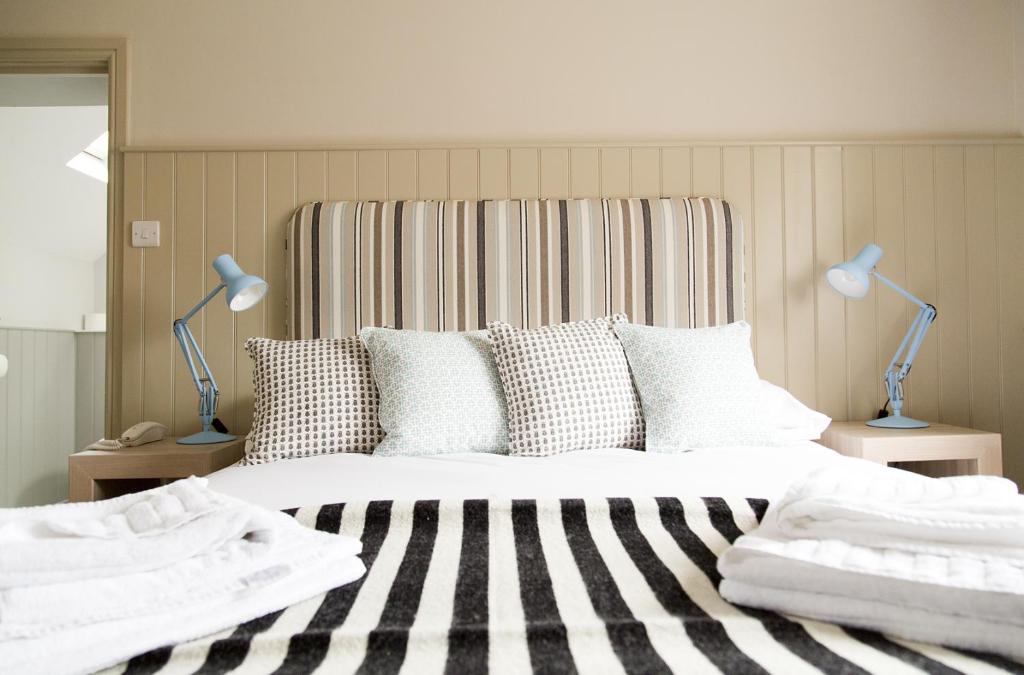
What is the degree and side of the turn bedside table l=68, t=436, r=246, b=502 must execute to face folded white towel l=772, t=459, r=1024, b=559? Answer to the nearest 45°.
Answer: approximately 45° to its left

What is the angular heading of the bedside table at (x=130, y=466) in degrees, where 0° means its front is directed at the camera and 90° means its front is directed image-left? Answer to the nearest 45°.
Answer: approximately 0°

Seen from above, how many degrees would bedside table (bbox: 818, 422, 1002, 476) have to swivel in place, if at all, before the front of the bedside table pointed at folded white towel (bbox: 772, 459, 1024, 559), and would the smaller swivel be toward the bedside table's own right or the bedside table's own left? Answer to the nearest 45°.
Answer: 0° — it already faces it

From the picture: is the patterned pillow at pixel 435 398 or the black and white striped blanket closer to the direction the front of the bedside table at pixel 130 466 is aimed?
the black and white striped blanket

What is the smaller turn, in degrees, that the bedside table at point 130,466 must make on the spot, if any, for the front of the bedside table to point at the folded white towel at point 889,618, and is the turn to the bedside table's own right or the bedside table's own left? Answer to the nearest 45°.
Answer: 0° — it already faces it

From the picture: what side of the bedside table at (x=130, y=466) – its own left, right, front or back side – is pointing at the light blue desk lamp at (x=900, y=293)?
left

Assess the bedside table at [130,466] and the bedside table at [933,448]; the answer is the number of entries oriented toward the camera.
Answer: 2

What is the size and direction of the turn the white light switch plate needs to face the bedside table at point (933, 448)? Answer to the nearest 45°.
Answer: approximately 45° to its left

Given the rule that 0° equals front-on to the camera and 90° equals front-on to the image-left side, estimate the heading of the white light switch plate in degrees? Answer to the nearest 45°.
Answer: approximately 0°
